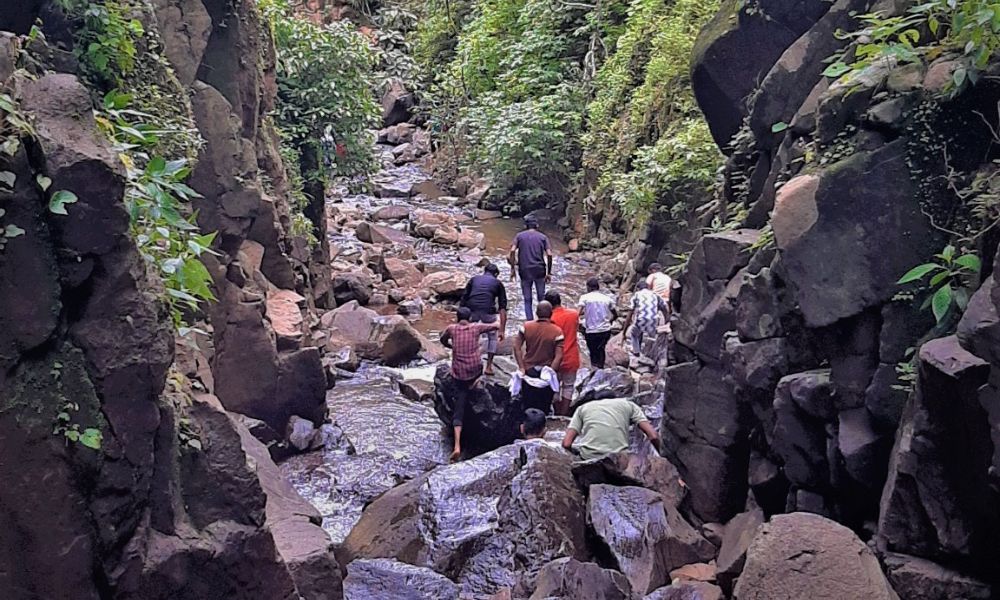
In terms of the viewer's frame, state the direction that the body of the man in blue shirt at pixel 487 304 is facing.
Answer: away from the camera

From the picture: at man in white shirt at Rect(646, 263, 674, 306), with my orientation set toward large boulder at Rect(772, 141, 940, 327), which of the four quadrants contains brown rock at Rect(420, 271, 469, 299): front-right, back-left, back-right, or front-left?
back-right

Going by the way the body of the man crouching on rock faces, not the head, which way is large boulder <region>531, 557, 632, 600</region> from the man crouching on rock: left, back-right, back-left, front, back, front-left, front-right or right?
back

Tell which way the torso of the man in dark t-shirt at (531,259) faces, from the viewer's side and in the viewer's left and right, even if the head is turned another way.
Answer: facing away from the viewer

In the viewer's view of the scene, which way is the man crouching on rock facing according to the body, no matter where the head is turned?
away from the camera

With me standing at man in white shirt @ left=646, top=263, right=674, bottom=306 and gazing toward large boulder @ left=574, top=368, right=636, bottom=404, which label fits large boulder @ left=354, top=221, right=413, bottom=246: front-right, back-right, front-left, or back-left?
back-right

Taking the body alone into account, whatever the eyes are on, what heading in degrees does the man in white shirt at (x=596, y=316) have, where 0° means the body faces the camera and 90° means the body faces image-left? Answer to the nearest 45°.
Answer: approximately 180°

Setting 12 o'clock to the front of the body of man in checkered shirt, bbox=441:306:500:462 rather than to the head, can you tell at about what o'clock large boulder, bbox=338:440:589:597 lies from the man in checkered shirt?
The large boulder is roughly at 6 o'clock from the man in checkered shirt.

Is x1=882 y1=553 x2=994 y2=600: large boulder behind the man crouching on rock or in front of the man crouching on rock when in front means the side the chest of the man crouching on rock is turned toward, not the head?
behind
